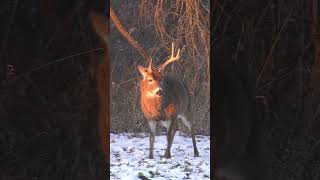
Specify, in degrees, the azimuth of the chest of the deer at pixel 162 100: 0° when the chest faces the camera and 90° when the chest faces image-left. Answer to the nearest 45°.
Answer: approximately 45°
